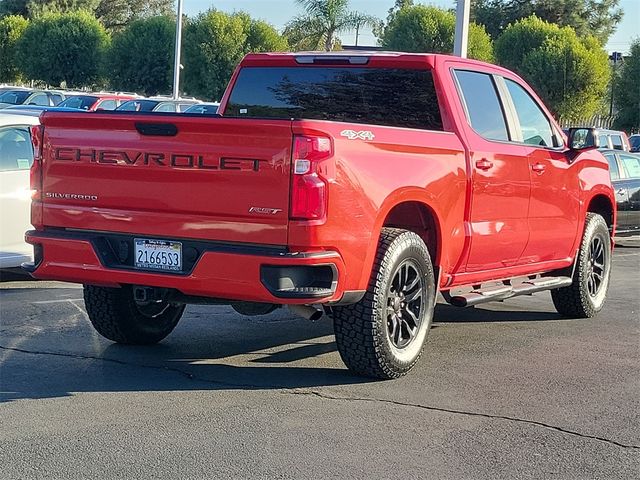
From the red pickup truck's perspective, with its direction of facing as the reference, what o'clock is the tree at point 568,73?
The tree is roughly at 11 o'clock from the red pickup truck.

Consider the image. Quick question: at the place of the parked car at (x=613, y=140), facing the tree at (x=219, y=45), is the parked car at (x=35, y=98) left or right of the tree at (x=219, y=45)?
left

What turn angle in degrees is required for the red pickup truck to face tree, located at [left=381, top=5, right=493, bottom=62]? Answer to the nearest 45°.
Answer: approximately 45° to its left

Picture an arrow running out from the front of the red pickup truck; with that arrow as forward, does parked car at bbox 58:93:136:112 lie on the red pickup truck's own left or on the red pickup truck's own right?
on the red pickup truck's own left

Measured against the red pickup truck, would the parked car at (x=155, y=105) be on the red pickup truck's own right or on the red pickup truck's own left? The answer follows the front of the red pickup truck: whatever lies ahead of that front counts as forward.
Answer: on the red pickup truck's own left

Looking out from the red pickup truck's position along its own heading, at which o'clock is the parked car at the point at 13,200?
The parked car is roughly at 9 o'clock from the red pickup truck.

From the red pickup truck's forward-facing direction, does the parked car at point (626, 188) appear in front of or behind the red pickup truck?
in front

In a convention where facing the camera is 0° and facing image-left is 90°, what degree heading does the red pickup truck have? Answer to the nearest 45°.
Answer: approximately 225°

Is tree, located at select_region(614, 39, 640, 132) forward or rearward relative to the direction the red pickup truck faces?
forward
